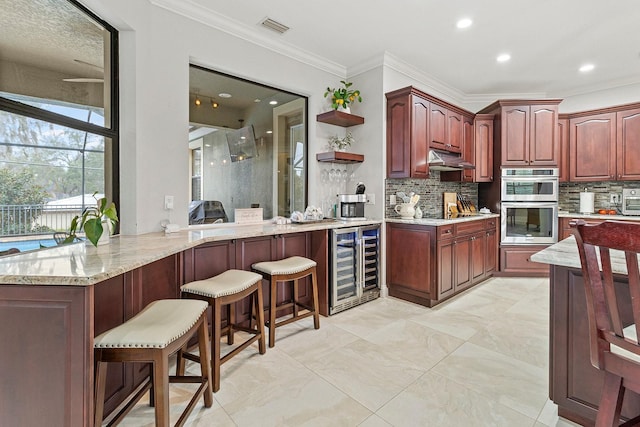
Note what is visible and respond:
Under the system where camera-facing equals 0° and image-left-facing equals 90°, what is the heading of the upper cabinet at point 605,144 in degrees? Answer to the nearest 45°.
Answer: approximately 45°

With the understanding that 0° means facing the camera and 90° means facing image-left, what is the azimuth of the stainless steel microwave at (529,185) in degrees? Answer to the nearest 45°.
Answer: approximately 0°

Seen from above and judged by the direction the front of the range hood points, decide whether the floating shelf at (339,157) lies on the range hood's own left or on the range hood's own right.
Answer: on the range hood's own right

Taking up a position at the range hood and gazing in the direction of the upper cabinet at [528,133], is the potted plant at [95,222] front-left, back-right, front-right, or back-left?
back-right

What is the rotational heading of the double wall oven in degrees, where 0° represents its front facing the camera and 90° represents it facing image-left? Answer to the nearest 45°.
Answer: approximately 0°

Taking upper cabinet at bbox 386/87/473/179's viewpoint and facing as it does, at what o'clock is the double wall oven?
The double wall oven is roughly at 9 o'clock from the upper cabinet.

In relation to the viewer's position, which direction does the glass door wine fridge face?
facing the viewer and to the right of the viewer

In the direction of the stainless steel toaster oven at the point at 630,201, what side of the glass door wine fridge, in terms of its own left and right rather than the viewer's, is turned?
left
